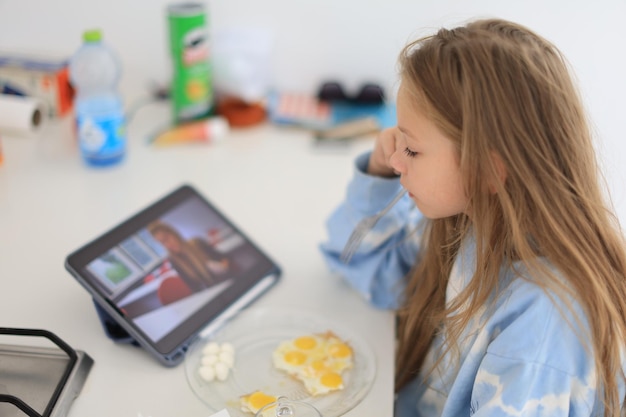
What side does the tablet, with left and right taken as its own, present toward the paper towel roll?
back

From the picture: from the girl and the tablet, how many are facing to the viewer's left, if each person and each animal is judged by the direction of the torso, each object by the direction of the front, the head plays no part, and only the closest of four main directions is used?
1

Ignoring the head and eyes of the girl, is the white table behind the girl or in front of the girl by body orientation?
in front

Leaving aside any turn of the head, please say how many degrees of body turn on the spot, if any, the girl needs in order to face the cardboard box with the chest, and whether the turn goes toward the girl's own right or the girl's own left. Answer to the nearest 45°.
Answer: approximately 45° to the girl's own right

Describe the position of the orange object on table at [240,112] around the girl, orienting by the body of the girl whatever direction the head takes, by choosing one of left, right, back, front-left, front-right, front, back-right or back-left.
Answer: front-right

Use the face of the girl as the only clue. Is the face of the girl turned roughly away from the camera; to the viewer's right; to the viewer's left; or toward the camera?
to the viewer's left

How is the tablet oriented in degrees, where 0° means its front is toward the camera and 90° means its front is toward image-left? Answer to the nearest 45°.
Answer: approximately 315°

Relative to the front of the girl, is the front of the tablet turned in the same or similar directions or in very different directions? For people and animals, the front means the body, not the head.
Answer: very different directions

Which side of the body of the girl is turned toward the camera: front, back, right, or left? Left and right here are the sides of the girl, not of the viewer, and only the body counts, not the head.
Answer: left
